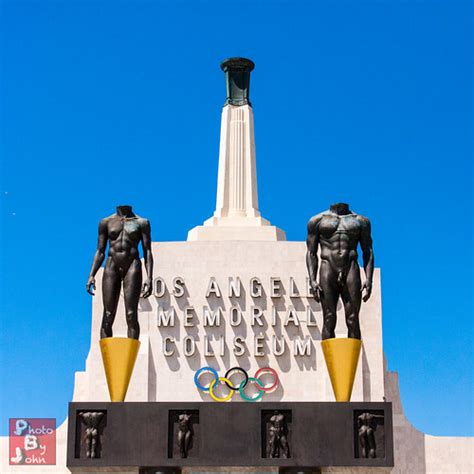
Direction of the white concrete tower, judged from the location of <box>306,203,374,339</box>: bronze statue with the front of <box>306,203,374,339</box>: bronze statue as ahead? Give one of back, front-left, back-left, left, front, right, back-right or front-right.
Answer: back

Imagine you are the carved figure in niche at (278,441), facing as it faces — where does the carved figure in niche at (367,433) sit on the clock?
the carved figure in niche at (367,433) is roughly at 9 o'clock from the carved figure in niche at (278,441).

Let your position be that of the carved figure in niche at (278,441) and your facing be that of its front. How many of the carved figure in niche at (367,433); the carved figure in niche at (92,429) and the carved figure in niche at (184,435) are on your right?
2

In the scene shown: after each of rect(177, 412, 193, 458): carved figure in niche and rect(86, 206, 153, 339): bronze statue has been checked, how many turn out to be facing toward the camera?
2

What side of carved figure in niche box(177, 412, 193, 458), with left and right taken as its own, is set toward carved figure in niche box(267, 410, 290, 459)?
left

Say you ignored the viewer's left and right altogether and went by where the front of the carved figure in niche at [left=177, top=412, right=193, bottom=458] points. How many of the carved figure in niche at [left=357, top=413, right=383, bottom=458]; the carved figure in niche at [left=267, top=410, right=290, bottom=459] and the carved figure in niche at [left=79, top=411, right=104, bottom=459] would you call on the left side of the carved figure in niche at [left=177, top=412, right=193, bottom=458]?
2

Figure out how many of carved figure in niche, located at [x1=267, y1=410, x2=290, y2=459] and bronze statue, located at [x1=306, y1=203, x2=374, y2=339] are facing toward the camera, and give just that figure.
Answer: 2

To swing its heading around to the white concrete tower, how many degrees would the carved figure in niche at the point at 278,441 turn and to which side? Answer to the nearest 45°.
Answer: approximately 180°

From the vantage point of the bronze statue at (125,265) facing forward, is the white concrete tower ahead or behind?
behind

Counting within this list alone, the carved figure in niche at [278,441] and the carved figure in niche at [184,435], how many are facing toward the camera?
2

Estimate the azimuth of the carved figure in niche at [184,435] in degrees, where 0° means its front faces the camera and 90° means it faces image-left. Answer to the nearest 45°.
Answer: approximately 0°
